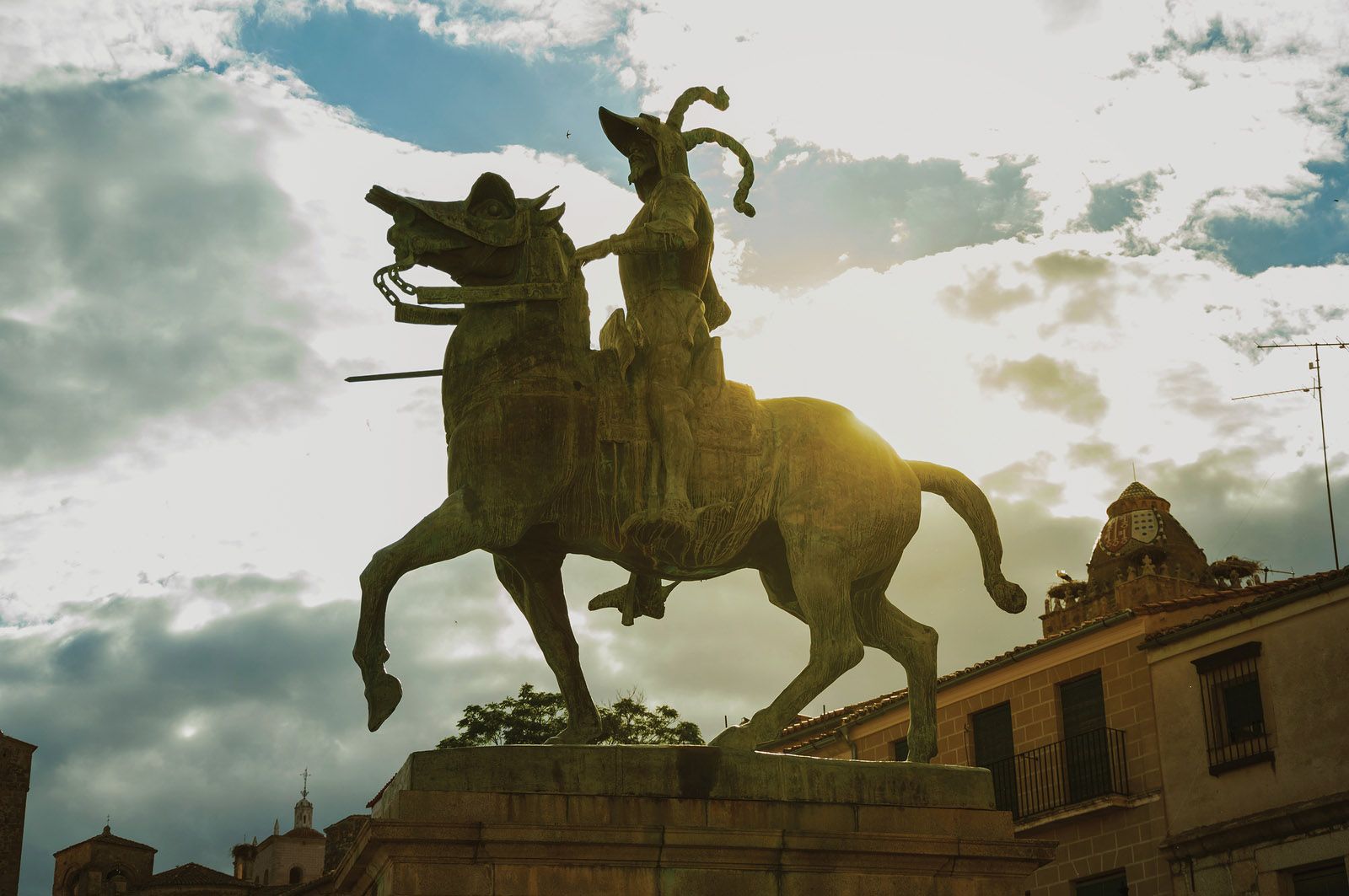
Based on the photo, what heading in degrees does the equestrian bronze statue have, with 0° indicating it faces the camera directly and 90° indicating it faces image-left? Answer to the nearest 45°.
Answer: approximately 90°

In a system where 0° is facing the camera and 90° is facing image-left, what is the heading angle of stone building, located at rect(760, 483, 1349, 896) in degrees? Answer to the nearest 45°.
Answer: approximately 45°
